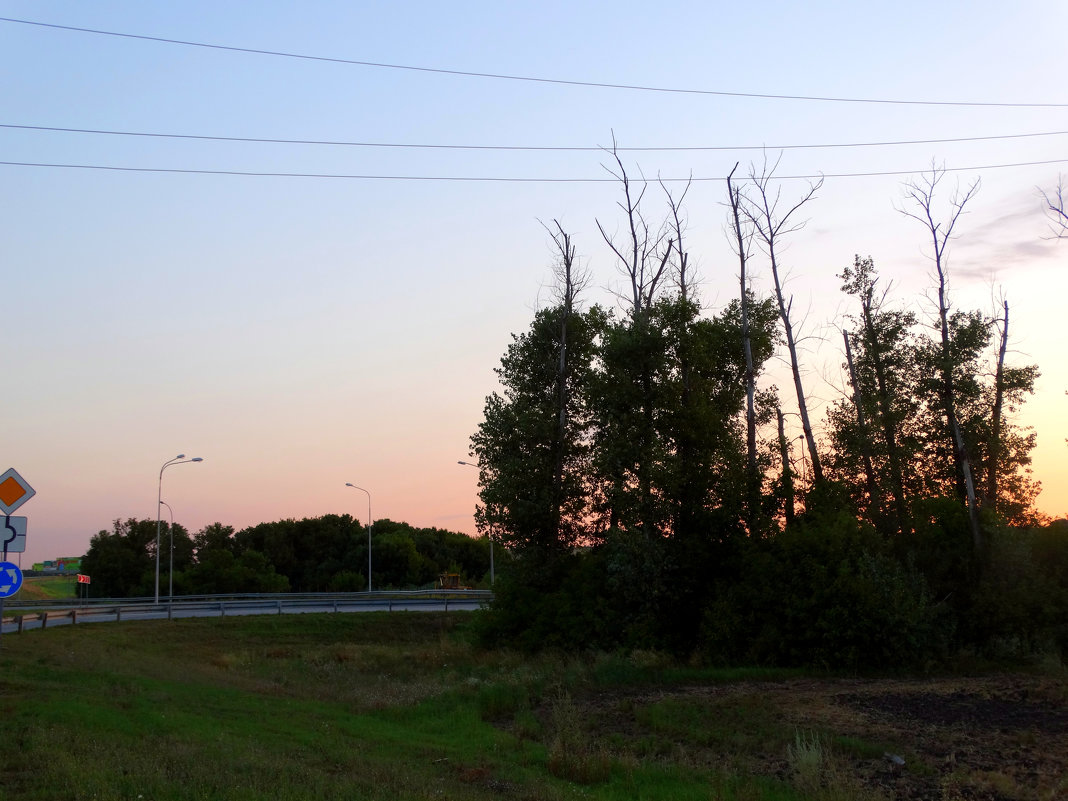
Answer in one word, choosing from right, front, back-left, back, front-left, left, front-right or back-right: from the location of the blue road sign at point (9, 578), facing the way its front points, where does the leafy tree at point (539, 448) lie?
back-left

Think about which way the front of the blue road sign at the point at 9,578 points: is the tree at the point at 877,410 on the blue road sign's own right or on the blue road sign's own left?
on the blue road sign's own left

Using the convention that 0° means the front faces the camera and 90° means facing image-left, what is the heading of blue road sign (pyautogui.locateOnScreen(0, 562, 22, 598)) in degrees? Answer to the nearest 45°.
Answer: approximately 0°

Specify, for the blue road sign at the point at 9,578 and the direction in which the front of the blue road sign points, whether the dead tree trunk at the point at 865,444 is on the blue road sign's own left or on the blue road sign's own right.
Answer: on the blue road sign's own left

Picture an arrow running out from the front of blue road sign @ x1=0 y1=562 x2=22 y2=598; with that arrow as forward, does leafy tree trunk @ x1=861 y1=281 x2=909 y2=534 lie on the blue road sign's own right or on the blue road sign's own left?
on the blue road sign's own left

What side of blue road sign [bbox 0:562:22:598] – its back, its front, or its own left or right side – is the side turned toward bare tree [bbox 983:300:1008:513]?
left
